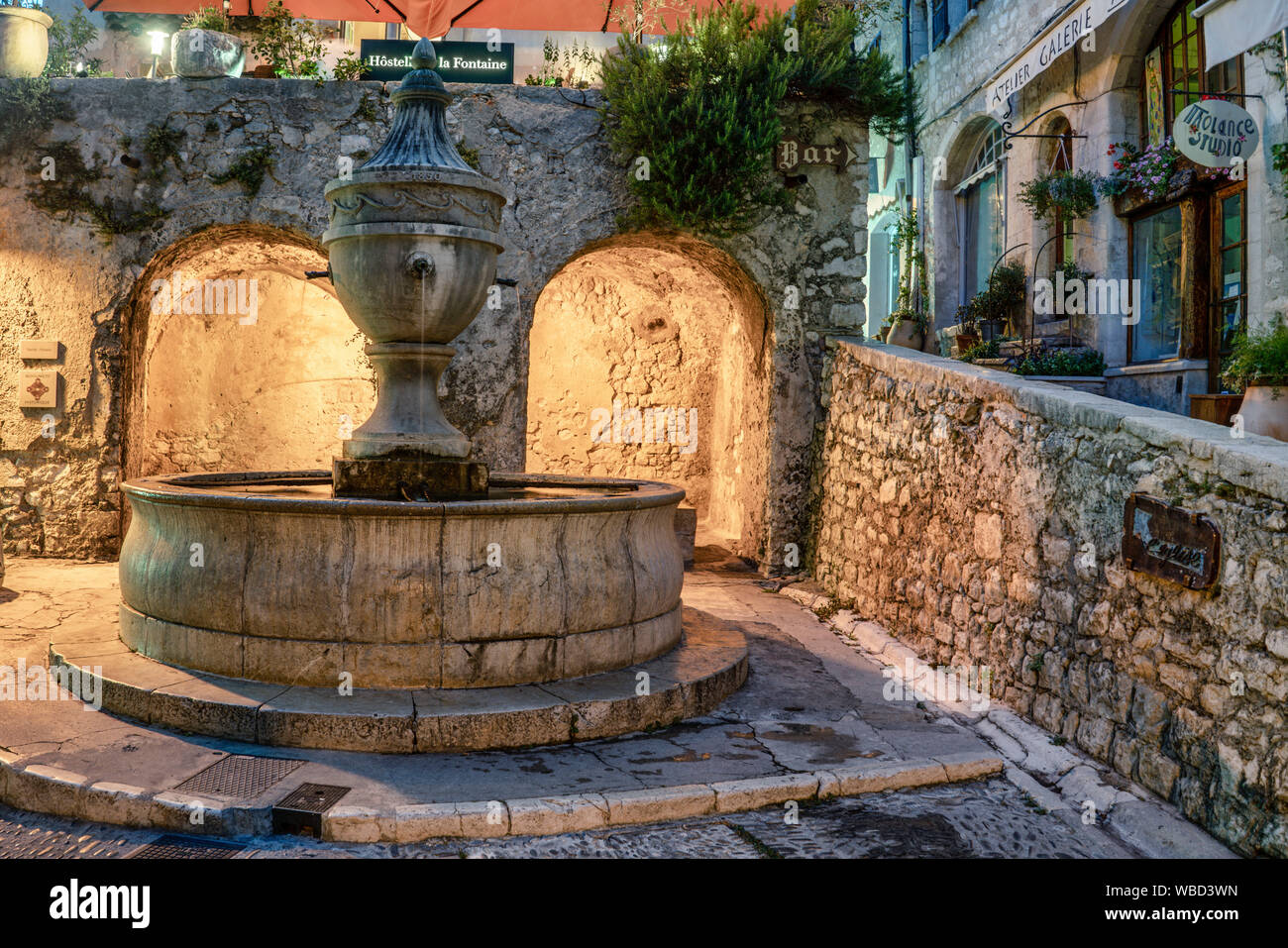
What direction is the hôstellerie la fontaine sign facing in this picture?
toward the camera

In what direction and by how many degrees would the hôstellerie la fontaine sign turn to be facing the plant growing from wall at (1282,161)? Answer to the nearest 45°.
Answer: approximately 45° to its left

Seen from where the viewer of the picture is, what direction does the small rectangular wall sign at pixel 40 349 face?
facing the viewer

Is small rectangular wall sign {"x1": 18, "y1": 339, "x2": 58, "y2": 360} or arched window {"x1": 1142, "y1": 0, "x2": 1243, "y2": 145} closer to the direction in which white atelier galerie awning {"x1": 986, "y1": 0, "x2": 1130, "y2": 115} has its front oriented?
the small rectangular wall sign

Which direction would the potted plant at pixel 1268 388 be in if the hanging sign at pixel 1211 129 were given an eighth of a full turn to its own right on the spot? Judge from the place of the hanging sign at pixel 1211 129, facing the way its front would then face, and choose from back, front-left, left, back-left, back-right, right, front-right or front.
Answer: front-left

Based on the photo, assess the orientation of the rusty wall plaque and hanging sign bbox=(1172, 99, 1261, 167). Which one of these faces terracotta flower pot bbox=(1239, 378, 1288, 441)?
the hanging sign

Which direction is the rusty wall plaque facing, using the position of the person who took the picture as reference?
facing the viewer and to the left of the viewer

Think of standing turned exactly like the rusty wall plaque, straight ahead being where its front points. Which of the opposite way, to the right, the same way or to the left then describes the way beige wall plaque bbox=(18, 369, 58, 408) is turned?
to the left

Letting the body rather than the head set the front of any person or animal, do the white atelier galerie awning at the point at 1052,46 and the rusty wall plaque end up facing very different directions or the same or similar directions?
same or similar directions

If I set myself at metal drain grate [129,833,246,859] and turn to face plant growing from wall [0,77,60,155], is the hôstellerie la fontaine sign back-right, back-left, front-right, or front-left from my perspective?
front-right

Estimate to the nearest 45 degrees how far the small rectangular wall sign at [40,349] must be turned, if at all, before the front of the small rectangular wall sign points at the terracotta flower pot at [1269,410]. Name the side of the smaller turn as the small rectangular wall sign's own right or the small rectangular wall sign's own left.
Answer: approximately 45° to the small rectangular wall sign's own left

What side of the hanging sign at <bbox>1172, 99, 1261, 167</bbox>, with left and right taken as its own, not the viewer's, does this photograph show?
front

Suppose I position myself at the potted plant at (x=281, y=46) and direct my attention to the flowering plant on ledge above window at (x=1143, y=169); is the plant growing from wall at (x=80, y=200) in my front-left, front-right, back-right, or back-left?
back-right
